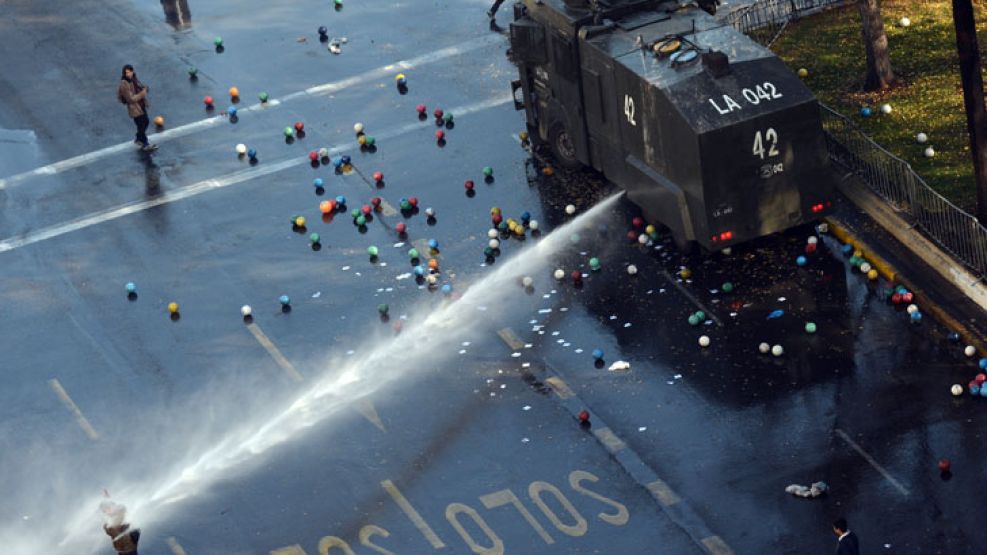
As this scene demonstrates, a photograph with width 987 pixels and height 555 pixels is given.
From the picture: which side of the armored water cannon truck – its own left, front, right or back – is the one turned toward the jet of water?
left

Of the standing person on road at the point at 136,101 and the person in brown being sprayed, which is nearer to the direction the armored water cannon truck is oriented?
the standing person on road

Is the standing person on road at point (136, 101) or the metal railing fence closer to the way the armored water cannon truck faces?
the standing person on road

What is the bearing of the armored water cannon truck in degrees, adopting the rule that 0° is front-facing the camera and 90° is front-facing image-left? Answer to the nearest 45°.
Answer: approximately 135°

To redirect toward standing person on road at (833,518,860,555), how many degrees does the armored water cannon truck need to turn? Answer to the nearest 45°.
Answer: approximately 135° to its left

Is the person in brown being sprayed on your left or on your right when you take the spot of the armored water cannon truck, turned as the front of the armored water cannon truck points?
on your left

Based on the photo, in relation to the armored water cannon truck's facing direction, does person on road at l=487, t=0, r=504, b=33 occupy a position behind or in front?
in front
